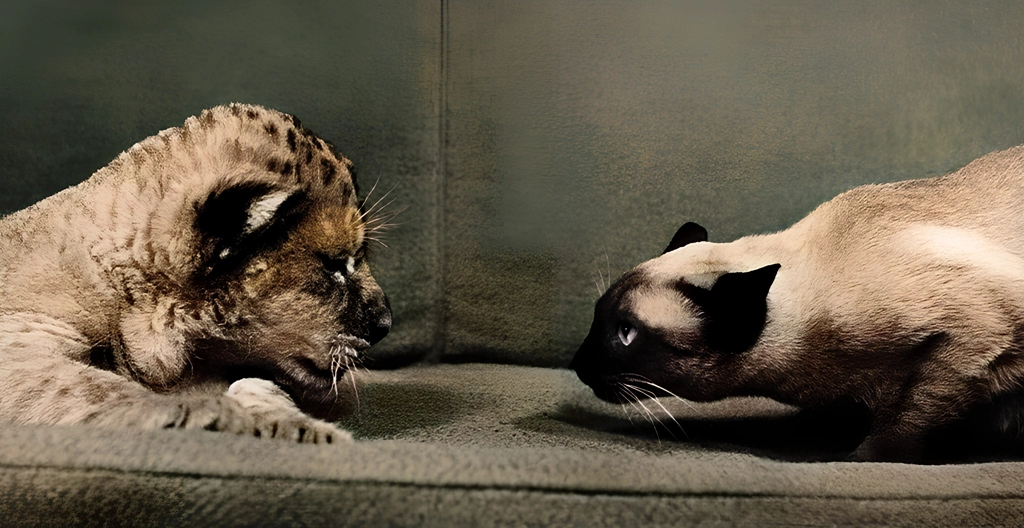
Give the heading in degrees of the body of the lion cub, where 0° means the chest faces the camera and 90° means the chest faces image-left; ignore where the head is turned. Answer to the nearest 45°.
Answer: approximately 270°

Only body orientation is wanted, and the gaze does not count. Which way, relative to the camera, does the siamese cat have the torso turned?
to the viewer's left

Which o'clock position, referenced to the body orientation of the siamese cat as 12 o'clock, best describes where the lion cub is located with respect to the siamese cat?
The lion cub is roughly at 11 o'clock from the siamese cat.

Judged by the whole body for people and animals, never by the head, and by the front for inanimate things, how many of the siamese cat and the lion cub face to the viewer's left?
1
